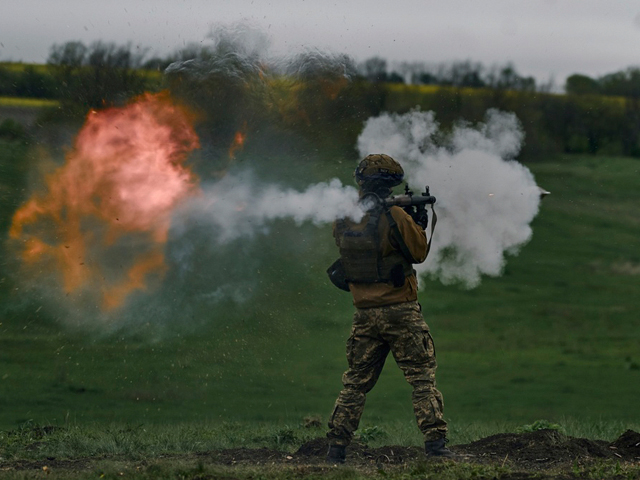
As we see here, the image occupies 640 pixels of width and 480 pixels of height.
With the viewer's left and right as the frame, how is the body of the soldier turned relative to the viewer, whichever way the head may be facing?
facing away from the viewer and to the right of the viewer

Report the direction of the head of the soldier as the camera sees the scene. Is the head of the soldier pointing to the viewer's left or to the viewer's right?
to the viewer's right

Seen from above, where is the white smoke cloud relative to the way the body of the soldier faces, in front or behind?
in front

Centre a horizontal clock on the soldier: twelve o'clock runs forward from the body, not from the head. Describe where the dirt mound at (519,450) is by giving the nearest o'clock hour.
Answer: The dirt mound is roughly at 1 o'clock from the soldier.

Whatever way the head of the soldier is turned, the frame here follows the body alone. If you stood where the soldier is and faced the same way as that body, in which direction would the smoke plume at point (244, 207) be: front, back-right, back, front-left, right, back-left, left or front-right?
left
